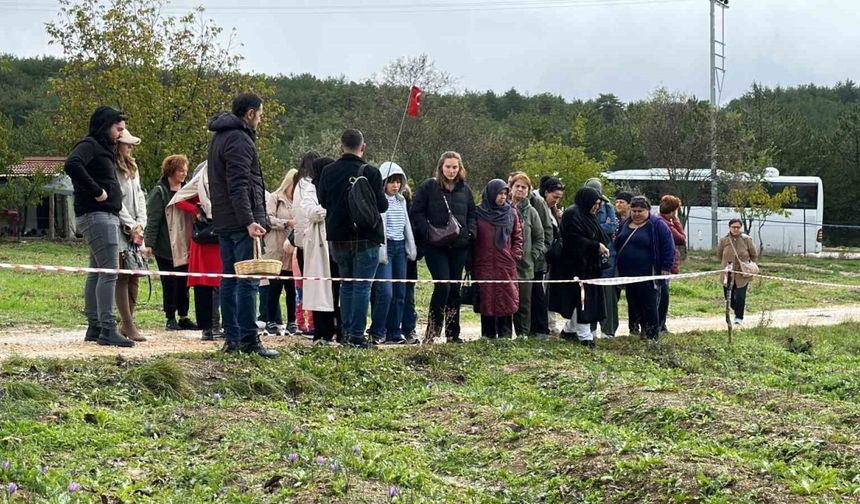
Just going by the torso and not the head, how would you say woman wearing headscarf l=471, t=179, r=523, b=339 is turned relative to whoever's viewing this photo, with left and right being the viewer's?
facing the viewer

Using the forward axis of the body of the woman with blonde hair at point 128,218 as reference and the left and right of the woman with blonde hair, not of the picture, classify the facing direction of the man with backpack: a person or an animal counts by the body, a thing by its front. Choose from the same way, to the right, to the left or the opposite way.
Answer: to the left

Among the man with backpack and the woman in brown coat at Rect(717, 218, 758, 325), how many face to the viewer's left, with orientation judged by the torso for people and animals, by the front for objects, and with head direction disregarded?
0

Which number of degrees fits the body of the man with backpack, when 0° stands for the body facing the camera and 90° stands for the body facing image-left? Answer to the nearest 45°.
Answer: approximately 180°

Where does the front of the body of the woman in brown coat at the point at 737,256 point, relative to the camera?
toward the camera

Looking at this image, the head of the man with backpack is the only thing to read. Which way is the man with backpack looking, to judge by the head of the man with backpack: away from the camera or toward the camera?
away from the camera

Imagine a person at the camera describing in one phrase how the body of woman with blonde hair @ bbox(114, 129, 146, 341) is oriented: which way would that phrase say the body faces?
to the viewer's right

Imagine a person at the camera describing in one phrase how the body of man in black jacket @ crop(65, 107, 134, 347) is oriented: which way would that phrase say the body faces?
to the viewer's right
